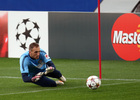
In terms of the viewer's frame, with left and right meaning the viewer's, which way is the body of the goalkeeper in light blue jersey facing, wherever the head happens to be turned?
facing the viewer and to the right of the viewer

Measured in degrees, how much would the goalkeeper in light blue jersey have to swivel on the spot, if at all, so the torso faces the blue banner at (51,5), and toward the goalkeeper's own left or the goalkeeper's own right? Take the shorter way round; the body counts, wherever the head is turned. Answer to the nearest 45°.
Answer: approximately 135° to the goalkeeper's own left
